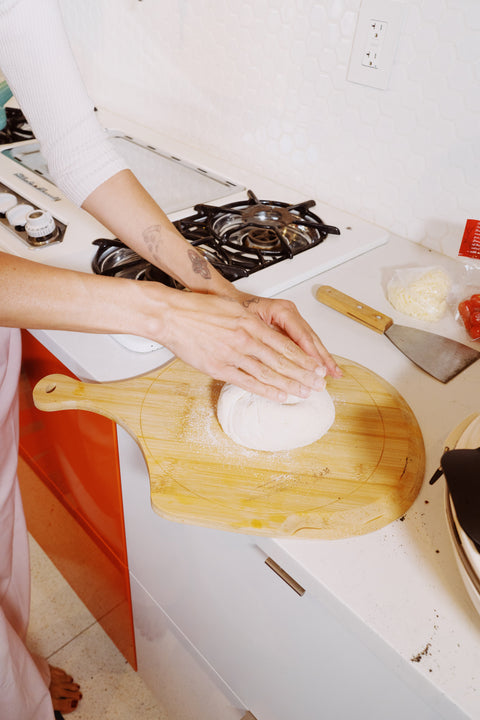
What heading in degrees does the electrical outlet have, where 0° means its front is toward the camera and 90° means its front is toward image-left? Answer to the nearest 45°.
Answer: approximately 45°

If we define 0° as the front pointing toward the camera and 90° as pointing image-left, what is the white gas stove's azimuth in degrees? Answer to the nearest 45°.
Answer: approximately 45°
